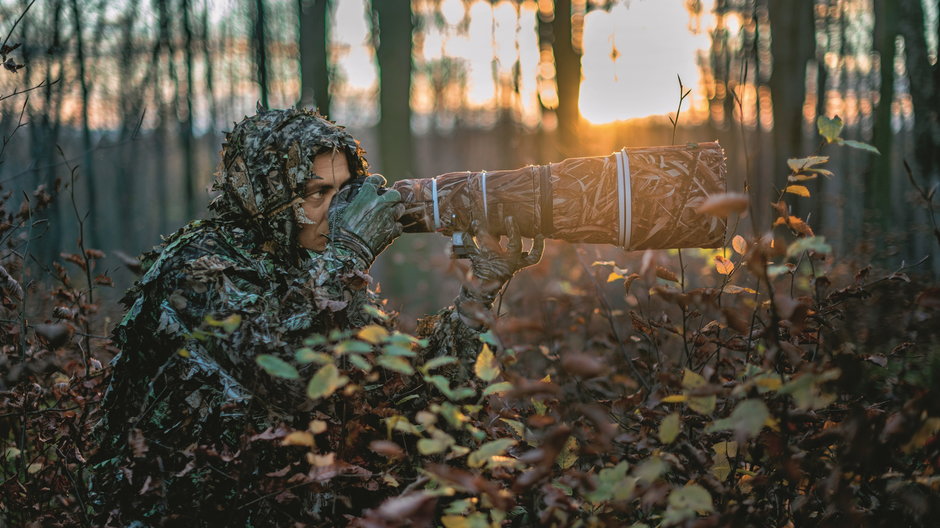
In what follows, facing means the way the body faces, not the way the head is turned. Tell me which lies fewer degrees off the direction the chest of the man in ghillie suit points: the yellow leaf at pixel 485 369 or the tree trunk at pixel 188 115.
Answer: the yellow leaf

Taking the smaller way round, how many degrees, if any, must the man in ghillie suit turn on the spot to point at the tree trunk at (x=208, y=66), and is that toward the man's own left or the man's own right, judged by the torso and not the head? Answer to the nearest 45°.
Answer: approximately 90° to the man's own left

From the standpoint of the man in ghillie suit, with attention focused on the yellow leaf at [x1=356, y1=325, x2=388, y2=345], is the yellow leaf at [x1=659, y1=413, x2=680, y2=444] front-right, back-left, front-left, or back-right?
front-left

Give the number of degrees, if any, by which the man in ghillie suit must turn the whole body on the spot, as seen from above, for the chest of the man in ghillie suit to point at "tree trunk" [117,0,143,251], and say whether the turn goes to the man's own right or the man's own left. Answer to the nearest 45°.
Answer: approximately 90° to the man's own left

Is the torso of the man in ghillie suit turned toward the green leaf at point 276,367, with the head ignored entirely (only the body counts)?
no

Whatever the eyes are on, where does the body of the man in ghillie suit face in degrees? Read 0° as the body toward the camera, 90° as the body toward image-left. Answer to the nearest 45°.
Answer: approximately 270°

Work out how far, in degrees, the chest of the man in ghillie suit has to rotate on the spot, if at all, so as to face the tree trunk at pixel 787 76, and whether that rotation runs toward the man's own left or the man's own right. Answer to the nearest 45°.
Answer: approximately 45° to the man's own left

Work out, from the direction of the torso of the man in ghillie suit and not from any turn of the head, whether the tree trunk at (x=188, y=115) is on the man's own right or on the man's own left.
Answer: on the man's own left

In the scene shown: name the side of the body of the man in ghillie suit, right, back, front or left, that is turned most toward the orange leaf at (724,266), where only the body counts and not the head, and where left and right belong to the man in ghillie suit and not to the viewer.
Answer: front

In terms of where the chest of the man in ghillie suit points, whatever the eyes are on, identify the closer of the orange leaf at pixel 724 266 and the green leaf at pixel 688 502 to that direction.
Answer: the orange leaf

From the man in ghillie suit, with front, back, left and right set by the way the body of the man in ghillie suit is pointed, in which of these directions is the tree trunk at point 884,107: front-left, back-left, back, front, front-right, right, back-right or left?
front-left

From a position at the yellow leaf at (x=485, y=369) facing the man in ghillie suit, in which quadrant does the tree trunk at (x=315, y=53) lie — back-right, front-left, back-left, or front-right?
front-right

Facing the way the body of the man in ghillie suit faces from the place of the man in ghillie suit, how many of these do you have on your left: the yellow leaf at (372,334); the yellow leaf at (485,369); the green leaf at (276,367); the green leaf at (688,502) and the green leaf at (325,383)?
0

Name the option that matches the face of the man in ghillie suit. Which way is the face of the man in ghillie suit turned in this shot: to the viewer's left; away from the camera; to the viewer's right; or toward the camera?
to the viewer's right

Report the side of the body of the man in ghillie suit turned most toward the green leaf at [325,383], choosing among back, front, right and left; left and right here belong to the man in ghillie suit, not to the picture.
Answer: right

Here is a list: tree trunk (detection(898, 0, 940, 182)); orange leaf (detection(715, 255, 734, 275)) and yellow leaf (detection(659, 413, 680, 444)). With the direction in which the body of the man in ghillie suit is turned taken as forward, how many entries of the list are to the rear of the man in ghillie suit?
0

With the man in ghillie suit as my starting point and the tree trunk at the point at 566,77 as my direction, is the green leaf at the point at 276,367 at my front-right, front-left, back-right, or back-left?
back-right
